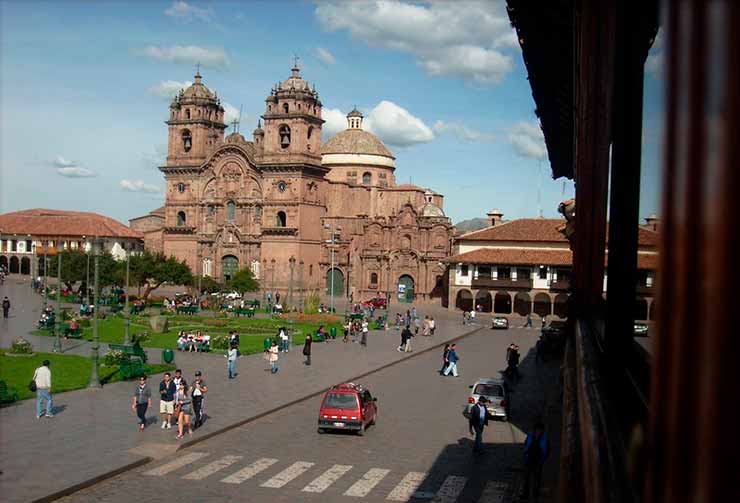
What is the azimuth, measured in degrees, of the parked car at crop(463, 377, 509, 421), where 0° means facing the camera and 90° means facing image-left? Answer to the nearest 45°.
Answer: approximately 180°

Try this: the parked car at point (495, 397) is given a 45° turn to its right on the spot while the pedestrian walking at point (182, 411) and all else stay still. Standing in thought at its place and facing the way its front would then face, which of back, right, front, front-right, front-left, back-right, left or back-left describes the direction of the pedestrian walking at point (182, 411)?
back

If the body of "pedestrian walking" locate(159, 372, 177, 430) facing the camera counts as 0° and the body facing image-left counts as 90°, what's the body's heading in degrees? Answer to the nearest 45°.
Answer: approximately 0°

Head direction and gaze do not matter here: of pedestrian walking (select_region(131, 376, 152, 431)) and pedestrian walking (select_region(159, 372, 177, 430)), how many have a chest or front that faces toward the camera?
2

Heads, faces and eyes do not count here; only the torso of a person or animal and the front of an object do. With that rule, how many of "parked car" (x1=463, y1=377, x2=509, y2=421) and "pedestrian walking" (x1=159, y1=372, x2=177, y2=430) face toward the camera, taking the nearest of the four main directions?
1

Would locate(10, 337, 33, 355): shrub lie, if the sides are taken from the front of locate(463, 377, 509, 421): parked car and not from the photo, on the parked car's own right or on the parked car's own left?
on the parked car's own left

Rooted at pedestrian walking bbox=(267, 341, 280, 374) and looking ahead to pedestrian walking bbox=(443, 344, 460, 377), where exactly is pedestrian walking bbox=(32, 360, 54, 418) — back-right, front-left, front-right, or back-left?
back-right

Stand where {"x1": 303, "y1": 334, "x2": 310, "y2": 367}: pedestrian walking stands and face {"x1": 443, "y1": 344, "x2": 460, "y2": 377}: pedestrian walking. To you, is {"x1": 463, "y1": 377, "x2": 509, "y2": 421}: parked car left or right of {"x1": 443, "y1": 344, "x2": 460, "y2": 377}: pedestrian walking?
right

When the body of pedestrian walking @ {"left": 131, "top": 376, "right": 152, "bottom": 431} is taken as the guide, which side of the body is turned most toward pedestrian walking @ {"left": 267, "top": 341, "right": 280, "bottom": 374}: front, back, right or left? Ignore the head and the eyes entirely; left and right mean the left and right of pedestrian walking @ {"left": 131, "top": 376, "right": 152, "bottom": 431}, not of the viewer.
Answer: back
